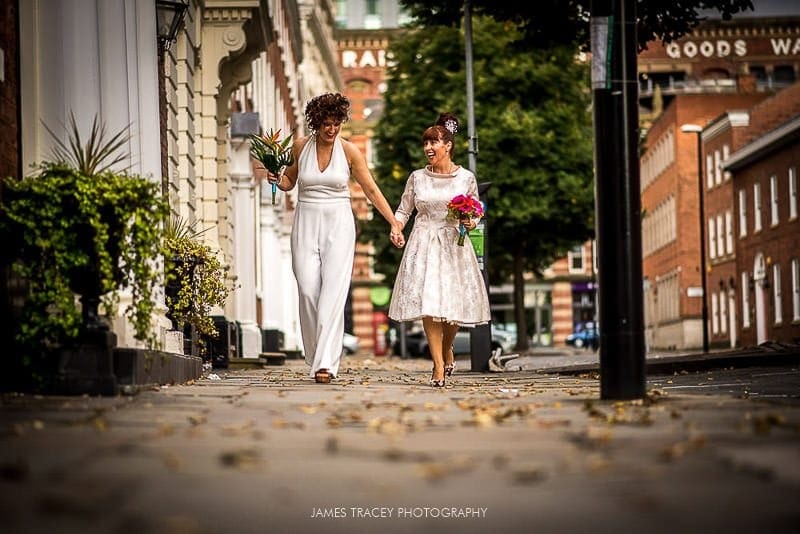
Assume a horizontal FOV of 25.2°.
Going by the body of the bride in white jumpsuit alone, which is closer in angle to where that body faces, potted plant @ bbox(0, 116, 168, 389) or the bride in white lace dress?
the potted plant

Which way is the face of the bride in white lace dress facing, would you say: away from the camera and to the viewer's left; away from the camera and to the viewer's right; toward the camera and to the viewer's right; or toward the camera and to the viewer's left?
toward the camera and to the viewer's left

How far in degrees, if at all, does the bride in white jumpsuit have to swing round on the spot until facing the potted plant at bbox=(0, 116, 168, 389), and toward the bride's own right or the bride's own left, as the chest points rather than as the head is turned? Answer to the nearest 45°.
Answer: approximately 45° to the bride's own right

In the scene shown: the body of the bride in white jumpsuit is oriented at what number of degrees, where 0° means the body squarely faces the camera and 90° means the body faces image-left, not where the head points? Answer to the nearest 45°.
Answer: approximately 0°
